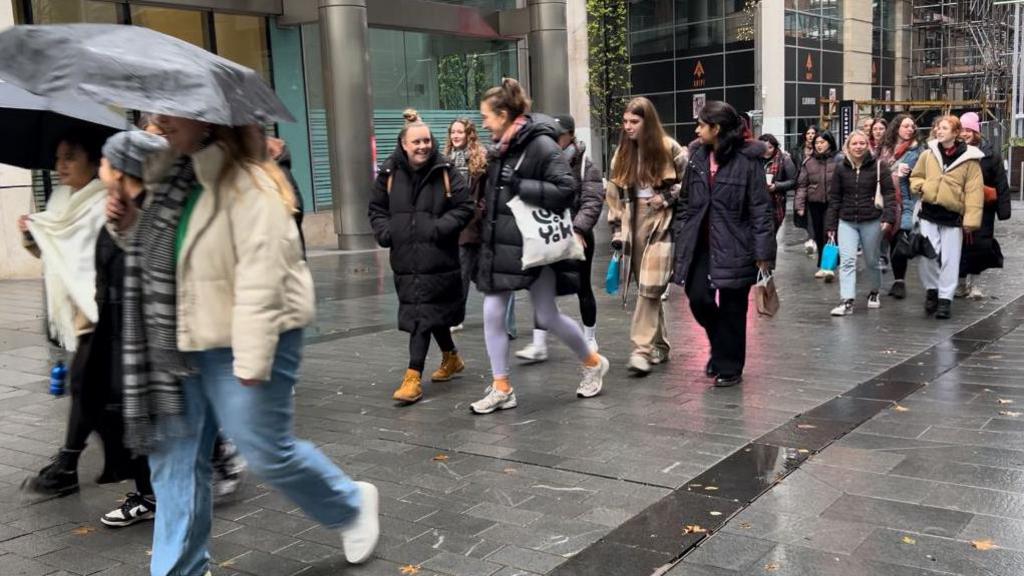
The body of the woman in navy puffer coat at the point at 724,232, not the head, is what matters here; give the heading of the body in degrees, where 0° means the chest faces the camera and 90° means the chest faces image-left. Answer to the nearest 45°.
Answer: approximately 45°

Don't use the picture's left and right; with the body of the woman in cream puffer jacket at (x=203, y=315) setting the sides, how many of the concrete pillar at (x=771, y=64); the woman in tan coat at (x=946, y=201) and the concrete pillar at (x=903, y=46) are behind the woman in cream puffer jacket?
3

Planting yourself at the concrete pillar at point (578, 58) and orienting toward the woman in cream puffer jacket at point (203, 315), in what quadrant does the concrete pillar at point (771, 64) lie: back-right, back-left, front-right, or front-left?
back-left

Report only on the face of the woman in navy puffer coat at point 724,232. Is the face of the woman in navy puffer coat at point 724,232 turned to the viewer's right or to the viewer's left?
to the viewer's left

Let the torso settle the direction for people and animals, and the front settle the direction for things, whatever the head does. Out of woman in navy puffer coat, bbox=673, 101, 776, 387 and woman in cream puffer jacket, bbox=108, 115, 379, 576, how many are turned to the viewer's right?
0

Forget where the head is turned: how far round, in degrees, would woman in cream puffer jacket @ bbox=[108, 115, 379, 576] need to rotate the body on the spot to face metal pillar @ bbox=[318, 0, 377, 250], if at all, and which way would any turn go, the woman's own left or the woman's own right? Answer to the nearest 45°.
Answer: approximately 135° to the woman's own right

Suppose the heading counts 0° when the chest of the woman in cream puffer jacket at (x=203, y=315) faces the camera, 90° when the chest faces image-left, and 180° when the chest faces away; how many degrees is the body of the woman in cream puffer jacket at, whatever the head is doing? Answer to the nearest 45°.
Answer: approximately 45°

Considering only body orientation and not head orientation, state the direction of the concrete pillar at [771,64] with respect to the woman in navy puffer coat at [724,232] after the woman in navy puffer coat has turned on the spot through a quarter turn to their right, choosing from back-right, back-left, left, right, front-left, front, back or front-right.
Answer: front-right

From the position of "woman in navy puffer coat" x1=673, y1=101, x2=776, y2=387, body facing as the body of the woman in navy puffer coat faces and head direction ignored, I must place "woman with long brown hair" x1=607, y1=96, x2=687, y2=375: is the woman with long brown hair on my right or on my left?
on my right

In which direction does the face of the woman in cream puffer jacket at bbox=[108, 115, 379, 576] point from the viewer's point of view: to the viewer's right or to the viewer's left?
to the viewer's left

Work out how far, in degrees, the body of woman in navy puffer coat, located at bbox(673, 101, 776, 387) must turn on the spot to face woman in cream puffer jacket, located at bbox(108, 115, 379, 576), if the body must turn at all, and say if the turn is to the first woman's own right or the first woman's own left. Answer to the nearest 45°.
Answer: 0° — they already face them
